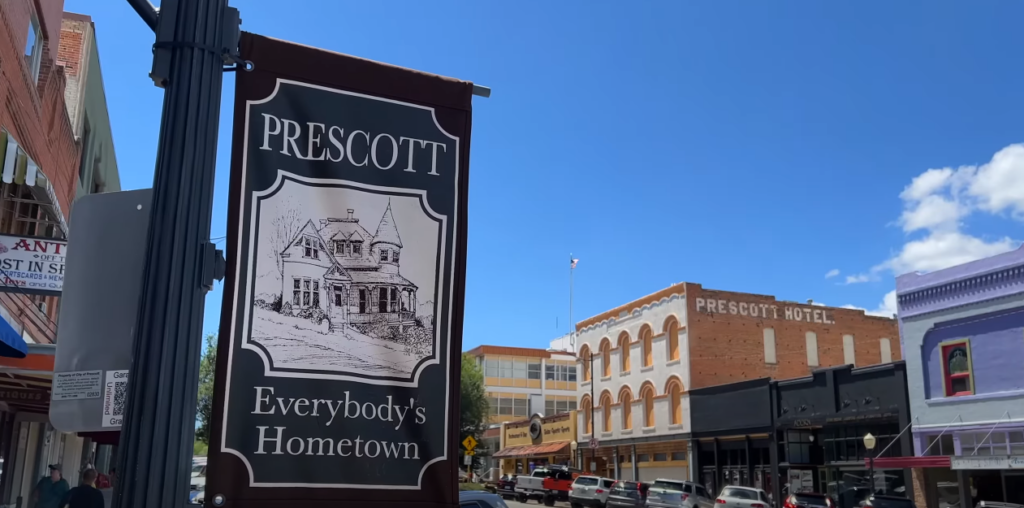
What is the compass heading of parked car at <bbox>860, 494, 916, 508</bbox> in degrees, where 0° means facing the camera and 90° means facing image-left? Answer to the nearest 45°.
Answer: approximately 225°

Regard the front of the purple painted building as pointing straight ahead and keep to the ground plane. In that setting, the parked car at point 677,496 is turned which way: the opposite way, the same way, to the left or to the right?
the opposite way

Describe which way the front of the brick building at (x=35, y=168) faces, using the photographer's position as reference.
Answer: facing to the right of the viewer

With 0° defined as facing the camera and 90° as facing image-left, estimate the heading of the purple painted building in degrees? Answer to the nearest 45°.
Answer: approximately 45°

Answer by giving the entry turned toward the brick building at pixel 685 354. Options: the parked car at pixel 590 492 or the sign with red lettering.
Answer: the parked car

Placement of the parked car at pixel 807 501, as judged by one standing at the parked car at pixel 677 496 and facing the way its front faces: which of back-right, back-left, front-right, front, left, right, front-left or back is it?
right

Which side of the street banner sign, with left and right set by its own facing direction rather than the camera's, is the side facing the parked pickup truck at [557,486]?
back

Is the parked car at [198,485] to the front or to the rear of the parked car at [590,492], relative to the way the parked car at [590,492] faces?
to the rear

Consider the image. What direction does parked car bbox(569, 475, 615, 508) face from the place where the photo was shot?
facing away from the viewer and to the right of the viewer

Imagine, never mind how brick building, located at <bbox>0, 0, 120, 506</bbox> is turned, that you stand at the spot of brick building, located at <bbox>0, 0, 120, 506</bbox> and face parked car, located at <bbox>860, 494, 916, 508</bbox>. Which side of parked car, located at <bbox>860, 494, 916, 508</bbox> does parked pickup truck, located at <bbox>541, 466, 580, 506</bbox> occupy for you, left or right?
left

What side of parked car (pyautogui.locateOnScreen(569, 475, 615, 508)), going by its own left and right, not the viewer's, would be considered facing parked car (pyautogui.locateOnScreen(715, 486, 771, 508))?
right

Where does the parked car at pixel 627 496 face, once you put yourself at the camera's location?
facing away from the viewer and to the right of the viewer

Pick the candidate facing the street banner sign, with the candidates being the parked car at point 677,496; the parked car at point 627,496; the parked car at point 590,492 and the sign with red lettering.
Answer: the sign with red lettering

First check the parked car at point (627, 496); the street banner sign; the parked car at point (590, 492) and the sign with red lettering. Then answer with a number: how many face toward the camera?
2

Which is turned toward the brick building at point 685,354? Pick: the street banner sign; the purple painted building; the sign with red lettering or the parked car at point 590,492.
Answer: the parked car

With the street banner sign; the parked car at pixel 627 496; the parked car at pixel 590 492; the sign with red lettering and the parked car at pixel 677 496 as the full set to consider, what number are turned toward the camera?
2

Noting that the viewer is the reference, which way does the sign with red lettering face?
facing the viewer

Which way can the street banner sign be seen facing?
toward the camera

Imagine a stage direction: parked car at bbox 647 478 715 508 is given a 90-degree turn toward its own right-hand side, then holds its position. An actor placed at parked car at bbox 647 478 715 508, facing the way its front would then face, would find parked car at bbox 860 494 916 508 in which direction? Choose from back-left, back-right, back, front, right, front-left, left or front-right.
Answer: front
